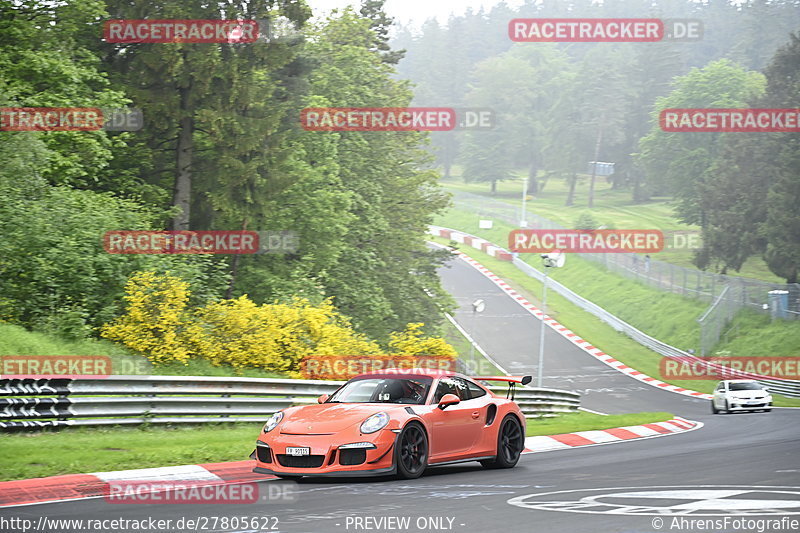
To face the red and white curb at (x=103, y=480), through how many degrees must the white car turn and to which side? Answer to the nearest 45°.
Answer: approximately 45° to its right

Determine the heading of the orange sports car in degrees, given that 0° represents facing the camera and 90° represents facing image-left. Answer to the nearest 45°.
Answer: approximately 45°

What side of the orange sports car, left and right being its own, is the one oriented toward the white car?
back

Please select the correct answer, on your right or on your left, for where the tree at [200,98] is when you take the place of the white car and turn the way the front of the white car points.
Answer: on your right

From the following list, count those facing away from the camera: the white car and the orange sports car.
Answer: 0

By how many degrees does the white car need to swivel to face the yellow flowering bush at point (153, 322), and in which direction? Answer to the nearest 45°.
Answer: approximately 90° to its right

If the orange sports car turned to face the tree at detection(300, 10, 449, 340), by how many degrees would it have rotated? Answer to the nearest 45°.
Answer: approximately 135° to its right

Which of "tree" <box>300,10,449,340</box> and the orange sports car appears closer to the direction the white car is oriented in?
the orange sports car

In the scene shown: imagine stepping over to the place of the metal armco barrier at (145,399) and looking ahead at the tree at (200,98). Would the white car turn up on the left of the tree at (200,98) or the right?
right
